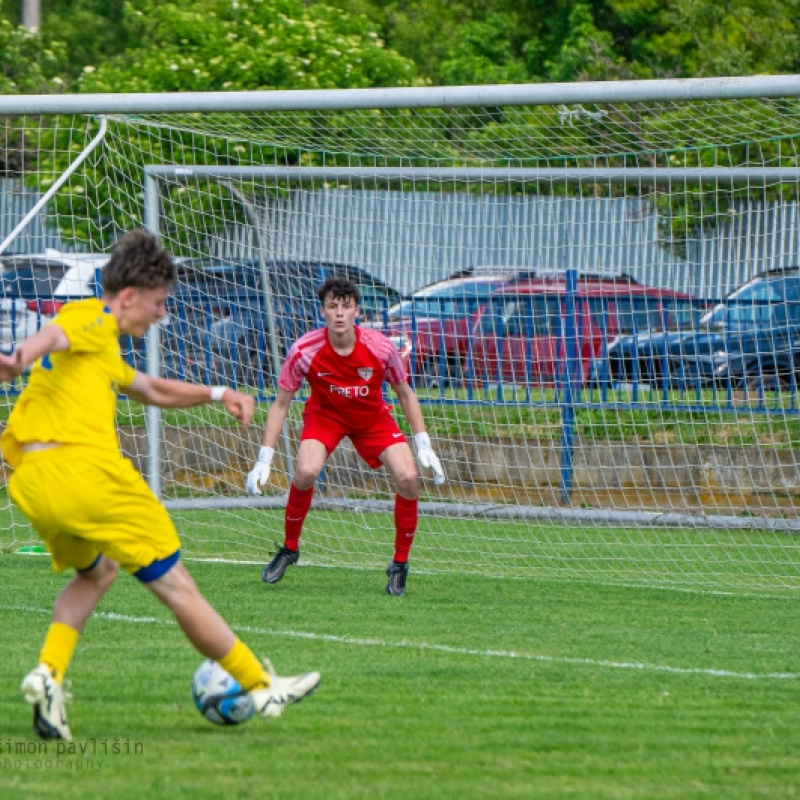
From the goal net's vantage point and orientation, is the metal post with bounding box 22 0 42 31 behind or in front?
behind

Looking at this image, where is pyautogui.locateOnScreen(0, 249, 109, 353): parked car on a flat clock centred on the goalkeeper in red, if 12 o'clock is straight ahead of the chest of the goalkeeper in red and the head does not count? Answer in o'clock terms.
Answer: The parked car is roughly at 5 o'clock from the goalkeeper in red.

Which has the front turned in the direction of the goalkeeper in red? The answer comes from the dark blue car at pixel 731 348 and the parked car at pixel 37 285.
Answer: the dark blue car

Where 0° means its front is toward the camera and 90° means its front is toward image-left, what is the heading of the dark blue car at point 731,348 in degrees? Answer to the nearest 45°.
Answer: approximately 45°

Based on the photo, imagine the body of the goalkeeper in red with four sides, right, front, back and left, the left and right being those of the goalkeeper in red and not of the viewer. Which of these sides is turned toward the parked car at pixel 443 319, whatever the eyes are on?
back

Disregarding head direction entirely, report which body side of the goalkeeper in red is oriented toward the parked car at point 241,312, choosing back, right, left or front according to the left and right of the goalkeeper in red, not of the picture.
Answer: back

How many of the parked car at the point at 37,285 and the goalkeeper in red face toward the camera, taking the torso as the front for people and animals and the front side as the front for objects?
1

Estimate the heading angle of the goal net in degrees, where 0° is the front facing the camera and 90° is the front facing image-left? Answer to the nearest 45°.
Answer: approximately 0°
